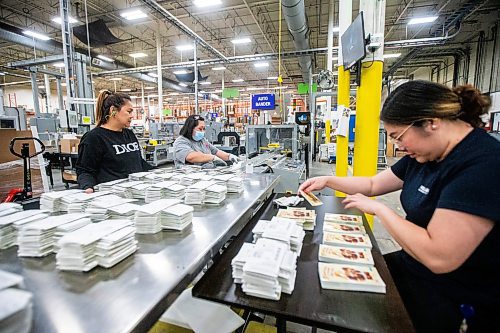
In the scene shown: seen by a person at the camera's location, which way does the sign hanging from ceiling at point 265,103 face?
facing the viewer

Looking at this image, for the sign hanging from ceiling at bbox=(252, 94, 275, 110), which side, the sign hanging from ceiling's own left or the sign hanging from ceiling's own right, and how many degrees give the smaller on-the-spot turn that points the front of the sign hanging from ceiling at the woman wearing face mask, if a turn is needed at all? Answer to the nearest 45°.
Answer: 0° — it already faces them

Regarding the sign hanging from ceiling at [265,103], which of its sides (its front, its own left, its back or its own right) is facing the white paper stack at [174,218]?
front

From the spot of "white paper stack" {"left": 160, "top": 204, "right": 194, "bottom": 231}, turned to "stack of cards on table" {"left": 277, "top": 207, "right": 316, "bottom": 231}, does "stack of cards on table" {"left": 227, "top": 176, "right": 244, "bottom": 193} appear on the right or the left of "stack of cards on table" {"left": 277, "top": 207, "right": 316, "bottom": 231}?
left

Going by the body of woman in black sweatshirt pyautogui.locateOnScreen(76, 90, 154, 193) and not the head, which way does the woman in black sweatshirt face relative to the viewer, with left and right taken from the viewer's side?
facing the viewer and to the right of the viewer

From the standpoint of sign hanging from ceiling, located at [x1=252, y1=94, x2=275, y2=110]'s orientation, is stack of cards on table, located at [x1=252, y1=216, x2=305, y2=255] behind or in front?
in front

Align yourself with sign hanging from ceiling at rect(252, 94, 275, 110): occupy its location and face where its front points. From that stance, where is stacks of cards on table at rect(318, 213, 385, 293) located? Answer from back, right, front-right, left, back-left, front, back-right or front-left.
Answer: front

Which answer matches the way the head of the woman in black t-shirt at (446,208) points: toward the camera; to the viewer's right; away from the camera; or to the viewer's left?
to the viewer's left

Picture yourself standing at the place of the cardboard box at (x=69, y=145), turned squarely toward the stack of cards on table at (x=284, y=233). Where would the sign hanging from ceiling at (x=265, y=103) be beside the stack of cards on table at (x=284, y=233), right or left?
left

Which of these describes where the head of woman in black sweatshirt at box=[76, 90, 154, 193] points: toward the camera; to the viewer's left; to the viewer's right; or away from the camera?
to the viewer's right

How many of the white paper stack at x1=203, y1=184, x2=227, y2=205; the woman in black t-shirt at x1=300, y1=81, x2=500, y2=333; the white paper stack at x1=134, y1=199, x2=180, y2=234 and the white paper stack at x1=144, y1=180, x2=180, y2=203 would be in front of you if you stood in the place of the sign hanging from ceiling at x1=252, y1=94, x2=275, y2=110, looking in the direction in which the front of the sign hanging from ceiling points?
4

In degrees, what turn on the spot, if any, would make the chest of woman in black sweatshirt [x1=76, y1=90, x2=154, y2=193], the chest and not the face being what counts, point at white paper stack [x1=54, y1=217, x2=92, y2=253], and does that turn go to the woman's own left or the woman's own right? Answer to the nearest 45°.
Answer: approximately 45° to the woman's own right

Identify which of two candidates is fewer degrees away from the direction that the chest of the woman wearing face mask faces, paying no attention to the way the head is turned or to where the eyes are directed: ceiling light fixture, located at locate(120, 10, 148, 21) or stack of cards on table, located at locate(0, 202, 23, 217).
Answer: the stack of cards on table

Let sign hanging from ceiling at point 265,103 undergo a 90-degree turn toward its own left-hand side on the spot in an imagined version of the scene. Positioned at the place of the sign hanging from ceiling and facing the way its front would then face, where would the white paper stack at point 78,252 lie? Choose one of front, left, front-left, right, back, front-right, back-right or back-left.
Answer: right

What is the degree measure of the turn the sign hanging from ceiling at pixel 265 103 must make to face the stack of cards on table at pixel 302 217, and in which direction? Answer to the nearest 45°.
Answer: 0° — it already faces it
